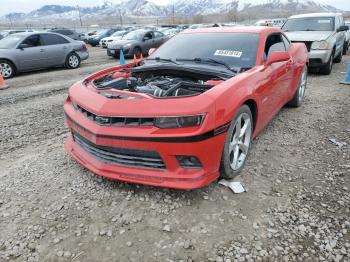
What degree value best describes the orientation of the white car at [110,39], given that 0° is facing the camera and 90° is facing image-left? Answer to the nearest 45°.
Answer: approximately 45°

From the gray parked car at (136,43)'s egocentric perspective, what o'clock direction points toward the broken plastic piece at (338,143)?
The broken plastic piece is roughly at 10 o'clock from the gray parked car.

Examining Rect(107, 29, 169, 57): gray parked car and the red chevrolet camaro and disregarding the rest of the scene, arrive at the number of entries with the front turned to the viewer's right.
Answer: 0

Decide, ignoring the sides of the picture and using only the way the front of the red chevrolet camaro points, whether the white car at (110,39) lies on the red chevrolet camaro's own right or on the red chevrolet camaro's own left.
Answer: on the red chevrolet camaro's own right

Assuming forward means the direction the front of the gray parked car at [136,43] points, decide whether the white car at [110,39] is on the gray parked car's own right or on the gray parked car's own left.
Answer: on the gray parked car's own right

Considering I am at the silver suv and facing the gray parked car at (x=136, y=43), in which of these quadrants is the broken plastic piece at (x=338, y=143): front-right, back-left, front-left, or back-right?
back-left

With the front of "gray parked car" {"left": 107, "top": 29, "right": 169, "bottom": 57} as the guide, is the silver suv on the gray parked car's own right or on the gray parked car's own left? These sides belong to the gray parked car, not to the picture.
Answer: on the gray parked car's own left

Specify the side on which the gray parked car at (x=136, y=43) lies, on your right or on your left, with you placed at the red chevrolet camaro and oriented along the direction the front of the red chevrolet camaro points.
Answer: on your right

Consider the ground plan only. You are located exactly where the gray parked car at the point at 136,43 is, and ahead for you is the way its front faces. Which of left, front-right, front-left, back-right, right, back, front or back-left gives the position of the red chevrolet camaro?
front-left

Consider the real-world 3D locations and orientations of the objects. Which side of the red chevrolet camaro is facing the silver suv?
back

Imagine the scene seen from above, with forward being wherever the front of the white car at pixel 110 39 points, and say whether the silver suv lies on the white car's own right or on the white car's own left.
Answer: on the white car's own left

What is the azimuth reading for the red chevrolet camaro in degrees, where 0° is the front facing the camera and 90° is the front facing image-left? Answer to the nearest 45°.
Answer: approximately 45°

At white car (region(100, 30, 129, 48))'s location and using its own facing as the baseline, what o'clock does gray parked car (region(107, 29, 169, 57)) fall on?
The gray parked car is roughly at 10 o'clock from the white car.

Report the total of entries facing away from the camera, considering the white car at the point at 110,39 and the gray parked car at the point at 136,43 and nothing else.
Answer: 0

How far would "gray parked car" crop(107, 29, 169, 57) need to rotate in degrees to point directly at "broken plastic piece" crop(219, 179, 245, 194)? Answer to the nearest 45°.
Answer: approximately 45° to its left

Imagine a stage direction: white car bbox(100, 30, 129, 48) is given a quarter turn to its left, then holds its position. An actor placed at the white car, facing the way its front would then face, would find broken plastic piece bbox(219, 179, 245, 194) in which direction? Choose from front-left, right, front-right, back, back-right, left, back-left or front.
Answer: front-right
